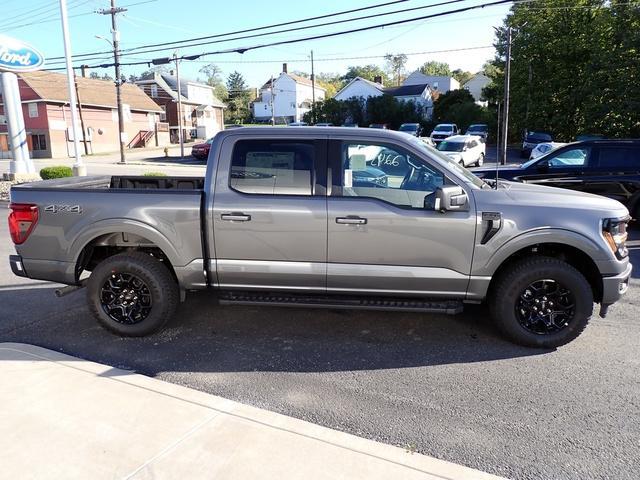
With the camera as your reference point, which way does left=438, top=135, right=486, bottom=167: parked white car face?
facing the viewer and to the left of the viewer

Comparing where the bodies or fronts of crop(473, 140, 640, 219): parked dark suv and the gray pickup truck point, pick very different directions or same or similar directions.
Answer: very different directions

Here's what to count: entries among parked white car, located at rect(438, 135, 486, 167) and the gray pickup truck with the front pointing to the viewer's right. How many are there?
1

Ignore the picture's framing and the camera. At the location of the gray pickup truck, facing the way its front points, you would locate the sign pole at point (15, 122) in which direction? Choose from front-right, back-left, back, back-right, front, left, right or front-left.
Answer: back-left

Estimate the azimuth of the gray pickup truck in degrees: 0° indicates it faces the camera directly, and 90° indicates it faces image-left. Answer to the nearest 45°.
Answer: approximately 270°

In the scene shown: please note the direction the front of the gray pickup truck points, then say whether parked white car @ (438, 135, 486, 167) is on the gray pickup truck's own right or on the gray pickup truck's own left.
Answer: on the gray pickup truck's own left

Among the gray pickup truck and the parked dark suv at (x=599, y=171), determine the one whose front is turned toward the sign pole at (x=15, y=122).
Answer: the parked dark suv

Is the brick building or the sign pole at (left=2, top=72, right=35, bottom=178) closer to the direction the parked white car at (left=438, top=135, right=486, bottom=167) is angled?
the sign pole

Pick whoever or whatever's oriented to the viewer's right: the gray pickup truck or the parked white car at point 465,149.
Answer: the gray pickup truck

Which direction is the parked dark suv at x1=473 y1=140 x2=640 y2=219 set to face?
to the viewer's left

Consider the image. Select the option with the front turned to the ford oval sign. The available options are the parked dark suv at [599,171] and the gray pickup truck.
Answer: the parked dark suv

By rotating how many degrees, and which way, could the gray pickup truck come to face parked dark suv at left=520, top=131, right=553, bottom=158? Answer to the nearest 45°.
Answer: approximately 45° to its left

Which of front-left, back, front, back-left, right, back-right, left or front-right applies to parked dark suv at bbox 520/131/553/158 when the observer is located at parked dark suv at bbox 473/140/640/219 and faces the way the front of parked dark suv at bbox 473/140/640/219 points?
right

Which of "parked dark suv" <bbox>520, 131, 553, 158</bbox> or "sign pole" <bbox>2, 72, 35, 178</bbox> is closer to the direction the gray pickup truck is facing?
the parked dark suv

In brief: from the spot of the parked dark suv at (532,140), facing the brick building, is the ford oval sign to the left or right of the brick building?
left

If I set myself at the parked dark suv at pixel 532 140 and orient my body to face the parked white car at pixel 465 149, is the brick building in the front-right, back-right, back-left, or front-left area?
front-right

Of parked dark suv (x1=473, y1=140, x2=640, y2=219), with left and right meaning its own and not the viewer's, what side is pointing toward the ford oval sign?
front

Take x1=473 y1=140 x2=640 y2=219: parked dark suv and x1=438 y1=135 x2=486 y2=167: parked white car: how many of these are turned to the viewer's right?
0

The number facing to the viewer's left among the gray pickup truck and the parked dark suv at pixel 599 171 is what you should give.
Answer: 1
